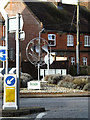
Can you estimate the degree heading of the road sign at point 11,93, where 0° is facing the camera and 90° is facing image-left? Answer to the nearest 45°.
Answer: approximately 0°
